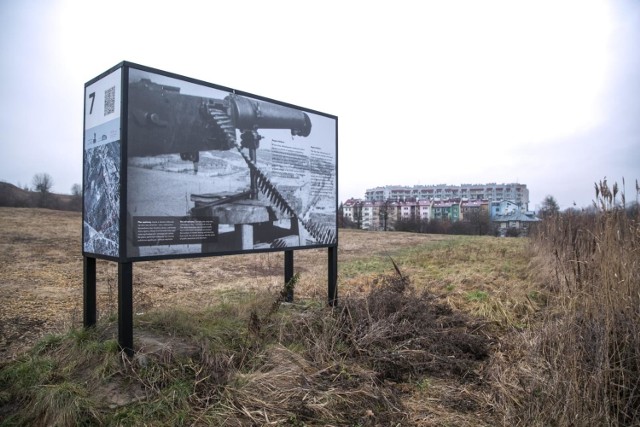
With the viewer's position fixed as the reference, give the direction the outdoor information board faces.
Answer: facing the viewer and to the right of the viewer
